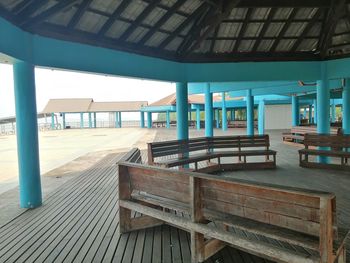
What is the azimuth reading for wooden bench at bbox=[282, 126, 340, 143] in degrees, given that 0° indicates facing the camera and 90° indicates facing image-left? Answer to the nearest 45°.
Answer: approximately 0°

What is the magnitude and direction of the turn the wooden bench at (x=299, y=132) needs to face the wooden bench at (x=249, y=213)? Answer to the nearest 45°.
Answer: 0° — it already faces it

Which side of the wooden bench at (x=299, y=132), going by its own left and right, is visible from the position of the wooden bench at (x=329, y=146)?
front

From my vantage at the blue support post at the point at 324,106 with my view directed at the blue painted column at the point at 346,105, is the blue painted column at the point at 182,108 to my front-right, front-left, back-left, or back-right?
back-left

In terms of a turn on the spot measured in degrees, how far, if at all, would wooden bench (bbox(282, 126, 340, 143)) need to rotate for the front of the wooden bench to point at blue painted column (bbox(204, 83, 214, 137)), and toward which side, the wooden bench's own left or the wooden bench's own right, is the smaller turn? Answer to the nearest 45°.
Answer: approximately 45° to the wooden bench's own right

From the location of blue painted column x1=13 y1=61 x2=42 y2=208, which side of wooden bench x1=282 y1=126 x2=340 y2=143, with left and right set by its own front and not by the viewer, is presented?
front

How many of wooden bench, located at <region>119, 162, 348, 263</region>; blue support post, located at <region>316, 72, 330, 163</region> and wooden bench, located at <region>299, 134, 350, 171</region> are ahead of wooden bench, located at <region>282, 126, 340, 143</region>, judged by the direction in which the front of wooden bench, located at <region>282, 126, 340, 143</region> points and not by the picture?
3
